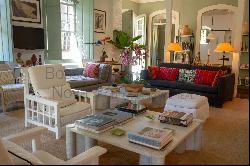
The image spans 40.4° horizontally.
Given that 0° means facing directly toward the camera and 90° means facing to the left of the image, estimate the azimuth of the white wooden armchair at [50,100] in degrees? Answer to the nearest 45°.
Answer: approximately 315°

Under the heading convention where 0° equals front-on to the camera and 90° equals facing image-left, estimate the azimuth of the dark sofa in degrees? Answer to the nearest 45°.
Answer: approximately 45°

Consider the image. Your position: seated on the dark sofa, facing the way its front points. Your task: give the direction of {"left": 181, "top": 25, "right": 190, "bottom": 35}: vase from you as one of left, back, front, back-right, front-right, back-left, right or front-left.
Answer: back-right

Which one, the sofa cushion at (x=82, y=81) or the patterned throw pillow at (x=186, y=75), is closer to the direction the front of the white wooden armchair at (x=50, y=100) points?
the patterned throw pillow

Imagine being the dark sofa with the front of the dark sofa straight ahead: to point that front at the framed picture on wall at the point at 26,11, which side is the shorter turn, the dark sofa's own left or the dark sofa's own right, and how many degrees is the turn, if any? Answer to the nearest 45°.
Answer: approximately 45° to the dark sofa's own right

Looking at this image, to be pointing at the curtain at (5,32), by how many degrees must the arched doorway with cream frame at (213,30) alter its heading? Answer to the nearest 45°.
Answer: approximately 45° to its right

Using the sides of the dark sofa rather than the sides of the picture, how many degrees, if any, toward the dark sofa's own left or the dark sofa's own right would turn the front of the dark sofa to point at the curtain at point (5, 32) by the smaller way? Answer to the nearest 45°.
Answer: approximately 45° to the dark sofa's own right

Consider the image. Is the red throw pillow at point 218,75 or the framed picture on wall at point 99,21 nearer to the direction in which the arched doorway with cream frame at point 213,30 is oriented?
the red throw pillow

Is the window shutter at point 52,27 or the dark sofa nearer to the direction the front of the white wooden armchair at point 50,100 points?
the dark sofa

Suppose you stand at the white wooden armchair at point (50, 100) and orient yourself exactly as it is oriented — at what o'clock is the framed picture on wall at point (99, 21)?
The framed picture on wall is roughly at 8 o'clock from the white wooden armchair.
